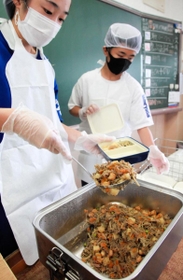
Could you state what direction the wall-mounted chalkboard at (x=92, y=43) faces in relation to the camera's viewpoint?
facing the viewer and to the right of the viewer

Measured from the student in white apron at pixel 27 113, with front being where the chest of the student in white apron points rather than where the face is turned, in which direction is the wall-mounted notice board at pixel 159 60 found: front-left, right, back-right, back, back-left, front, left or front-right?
left

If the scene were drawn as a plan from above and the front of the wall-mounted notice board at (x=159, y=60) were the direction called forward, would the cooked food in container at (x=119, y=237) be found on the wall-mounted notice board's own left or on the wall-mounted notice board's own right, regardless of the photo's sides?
on the wall-mounted notice board's own right

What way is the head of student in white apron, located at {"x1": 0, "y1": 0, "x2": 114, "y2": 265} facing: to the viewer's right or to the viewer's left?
to the viewer's right

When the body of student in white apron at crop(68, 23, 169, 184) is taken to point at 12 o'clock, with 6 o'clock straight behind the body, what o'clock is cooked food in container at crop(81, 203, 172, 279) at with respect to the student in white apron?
The cooked food in container is roughly at 12 o'clock from the student in white apron.

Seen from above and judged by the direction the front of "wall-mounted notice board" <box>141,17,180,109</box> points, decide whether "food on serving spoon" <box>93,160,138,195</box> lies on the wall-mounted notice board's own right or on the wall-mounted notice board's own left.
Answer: on the wall-mounted notice board's own right

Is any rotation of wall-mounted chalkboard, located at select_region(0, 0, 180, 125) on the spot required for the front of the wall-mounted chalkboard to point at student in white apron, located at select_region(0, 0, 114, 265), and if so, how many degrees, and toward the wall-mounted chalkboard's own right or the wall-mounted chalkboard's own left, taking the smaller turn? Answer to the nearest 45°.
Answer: approximately 45° to the wall-mounted chalkboard's own right

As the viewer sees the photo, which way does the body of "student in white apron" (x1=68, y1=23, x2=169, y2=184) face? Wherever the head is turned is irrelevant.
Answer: toward the camera

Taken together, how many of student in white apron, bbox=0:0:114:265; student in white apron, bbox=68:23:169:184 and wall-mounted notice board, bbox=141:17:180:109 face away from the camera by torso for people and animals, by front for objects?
0

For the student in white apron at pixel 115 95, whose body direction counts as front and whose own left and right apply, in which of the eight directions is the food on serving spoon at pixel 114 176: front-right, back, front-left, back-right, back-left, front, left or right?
front

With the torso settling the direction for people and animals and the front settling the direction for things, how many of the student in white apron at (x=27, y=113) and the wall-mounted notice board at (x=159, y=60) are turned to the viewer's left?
0
